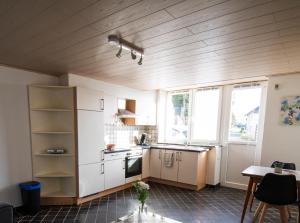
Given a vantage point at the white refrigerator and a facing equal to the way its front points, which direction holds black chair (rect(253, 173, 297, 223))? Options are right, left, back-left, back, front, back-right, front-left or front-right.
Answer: front

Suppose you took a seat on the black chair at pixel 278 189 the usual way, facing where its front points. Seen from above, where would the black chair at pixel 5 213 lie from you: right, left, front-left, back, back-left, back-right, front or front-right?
left

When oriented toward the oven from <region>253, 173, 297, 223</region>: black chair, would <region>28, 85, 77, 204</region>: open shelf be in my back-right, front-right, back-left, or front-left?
front-left

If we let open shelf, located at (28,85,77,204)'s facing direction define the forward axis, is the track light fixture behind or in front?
in front

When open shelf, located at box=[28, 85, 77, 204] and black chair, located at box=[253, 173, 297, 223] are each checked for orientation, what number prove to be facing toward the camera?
1

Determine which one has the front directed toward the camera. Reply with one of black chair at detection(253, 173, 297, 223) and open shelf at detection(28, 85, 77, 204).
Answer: the open shelf

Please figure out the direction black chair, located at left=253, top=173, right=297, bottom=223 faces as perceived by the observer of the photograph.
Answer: facing away from the viewer and to the left of the viewer

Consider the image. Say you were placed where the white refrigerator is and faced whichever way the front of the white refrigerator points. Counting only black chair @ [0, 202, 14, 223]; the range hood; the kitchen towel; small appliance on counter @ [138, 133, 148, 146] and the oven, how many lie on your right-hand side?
1

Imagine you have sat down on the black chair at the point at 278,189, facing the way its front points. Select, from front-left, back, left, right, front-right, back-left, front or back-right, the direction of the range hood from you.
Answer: front-left

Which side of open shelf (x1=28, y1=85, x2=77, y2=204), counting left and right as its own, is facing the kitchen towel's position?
left

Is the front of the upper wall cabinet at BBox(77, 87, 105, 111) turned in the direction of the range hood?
no

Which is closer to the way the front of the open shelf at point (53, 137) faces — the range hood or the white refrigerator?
the white refrigerator

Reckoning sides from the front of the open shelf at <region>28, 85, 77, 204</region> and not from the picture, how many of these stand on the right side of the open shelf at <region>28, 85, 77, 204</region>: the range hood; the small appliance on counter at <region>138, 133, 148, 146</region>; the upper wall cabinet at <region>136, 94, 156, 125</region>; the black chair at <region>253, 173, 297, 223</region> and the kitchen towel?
0

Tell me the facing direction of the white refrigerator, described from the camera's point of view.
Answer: facing the viewer and to the right of the viewer

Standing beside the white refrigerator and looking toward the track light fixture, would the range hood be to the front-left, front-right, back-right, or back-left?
back-left

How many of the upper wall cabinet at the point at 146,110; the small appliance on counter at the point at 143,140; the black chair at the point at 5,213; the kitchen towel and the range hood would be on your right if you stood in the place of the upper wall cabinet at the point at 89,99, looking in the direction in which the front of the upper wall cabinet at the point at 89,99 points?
1

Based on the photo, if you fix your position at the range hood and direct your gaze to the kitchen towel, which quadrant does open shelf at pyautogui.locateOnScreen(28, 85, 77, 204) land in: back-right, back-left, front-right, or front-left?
back-right

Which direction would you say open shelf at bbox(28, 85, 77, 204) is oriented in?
toward the camera

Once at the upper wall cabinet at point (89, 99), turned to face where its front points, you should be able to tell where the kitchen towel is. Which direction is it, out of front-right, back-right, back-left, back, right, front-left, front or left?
front-left
